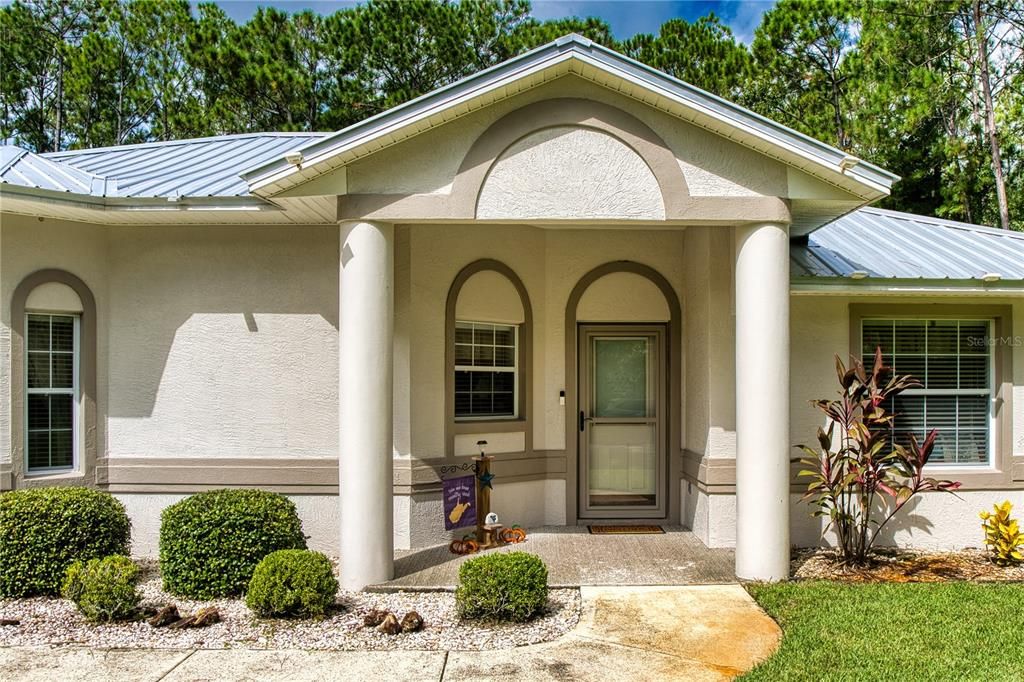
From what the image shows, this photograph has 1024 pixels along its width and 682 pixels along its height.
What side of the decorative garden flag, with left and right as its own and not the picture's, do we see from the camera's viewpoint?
front

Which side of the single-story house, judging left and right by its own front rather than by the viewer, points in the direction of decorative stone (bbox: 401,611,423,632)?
front

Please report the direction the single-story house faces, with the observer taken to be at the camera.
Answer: facing the viewer

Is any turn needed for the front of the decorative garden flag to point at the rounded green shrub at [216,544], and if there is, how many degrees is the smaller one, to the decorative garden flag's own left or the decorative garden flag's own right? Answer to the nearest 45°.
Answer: approximately 45° to the decorative garden flag's own right

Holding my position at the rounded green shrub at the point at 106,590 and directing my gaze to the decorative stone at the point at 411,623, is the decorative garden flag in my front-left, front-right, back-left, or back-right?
front-left

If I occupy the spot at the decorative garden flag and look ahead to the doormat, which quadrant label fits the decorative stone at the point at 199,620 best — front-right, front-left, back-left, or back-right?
back-right

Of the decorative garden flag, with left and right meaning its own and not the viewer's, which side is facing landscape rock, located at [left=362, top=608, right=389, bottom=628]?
front

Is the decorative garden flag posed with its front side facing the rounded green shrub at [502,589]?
yes

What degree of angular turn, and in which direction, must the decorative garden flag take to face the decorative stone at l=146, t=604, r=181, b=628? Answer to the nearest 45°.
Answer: approximately 45° to its right
